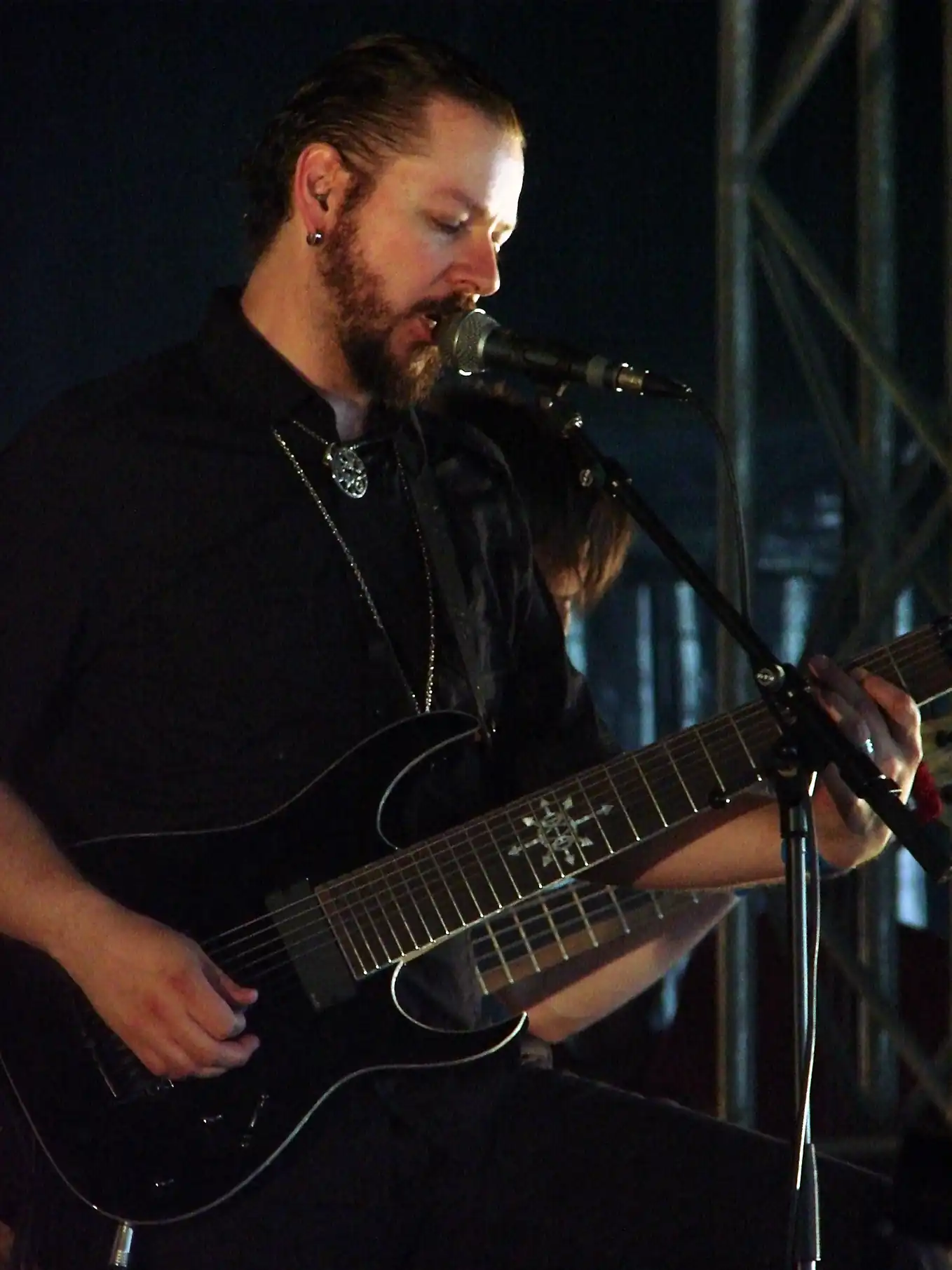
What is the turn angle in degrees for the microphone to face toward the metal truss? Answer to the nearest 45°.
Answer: approximately 90° to its right

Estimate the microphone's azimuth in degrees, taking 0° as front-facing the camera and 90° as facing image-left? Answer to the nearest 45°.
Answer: approximately 90°

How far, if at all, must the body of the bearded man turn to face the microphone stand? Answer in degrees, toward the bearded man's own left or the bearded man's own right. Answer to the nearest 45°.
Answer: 0° — they already face it

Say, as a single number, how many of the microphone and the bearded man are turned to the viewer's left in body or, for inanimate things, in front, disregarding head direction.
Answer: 1

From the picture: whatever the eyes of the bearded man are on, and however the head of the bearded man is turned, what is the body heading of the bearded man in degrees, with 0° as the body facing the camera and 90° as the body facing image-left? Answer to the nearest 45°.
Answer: approximately 315°

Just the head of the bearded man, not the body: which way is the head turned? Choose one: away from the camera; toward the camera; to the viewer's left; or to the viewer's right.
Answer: to the viewer's right

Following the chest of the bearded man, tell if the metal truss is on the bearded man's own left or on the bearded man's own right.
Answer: on the bearded man's own left
